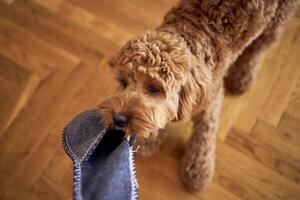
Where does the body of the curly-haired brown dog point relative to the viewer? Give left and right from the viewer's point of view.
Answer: facing the viewer and to the left of the viewer
